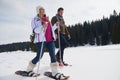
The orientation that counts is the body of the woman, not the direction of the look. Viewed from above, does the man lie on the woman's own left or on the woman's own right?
on the woman's own left
